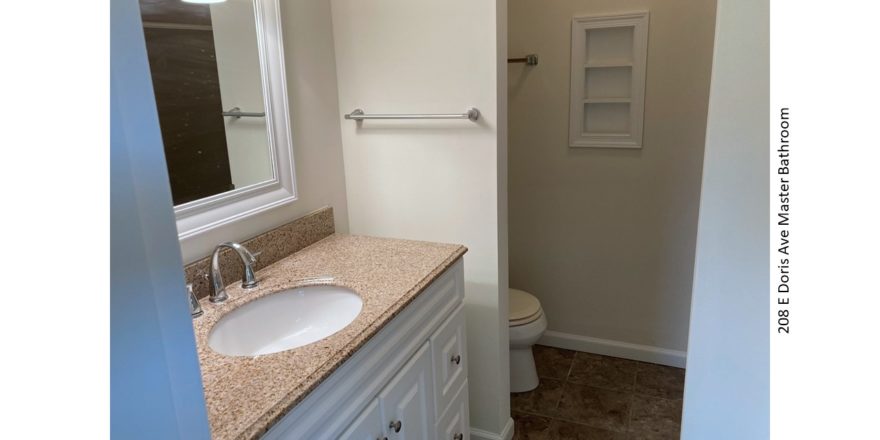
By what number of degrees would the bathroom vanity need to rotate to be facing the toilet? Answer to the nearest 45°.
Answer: approximately 90° to its left

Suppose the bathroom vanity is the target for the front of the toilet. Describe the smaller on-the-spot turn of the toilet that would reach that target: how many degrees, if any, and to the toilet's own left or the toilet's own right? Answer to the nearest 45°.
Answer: approximately 90° to the toilet's own right

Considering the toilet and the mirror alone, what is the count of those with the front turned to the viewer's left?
0

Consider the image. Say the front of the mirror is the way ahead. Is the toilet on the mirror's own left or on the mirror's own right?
on the mirror's own left

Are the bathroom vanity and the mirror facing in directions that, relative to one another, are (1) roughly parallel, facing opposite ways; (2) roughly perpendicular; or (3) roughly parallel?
roughly parallel

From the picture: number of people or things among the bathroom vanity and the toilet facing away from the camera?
0

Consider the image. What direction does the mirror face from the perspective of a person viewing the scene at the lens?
facing the viewer and to the right of the viewer

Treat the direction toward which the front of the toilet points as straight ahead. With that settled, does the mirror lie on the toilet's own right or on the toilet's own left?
on the toilet's own right
